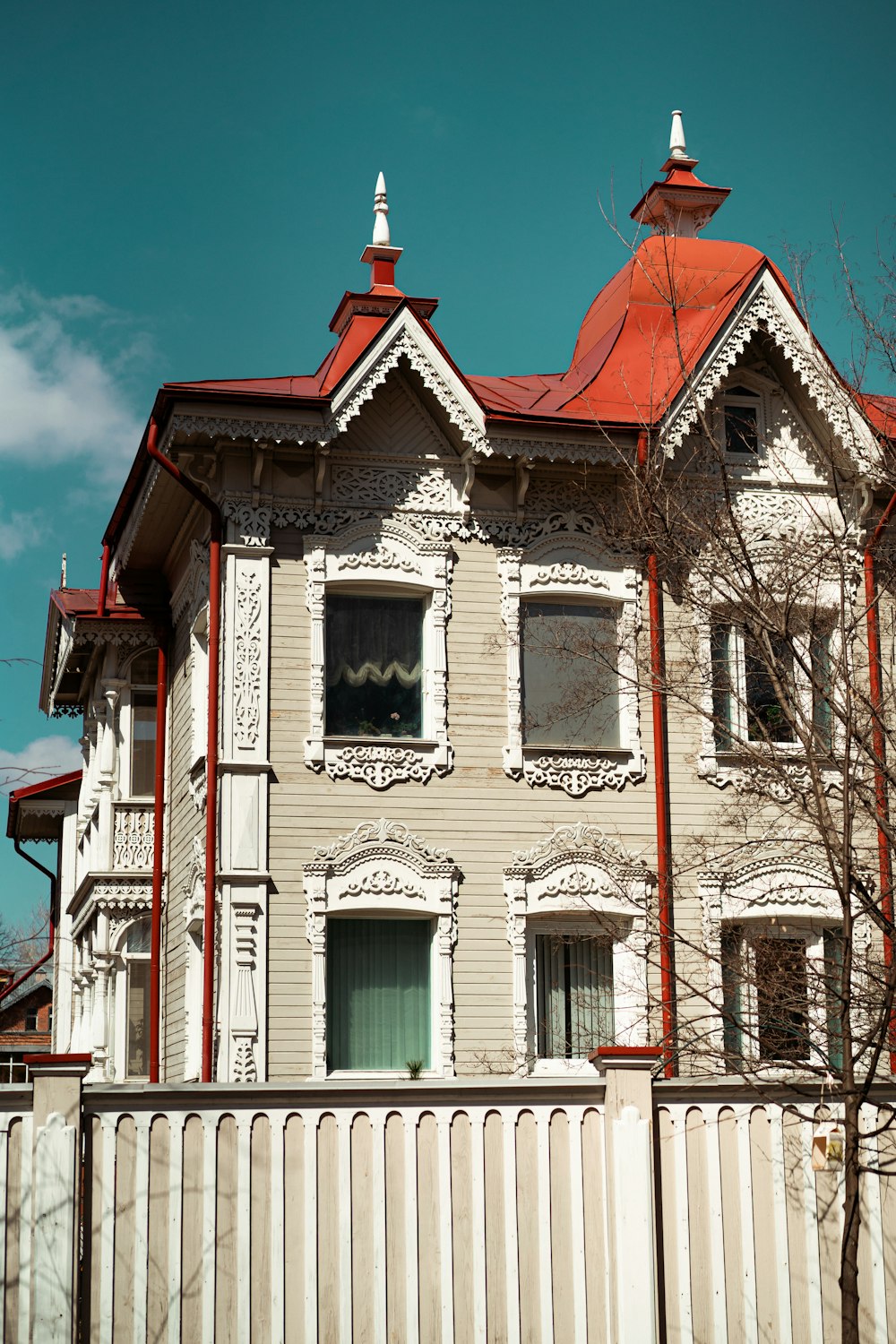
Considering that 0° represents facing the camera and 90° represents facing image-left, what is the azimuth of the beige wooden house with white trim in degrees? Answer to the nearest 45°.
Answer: approximately 0°

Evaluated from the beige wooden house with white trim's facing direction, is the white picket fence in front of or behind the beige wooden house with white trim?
in front
